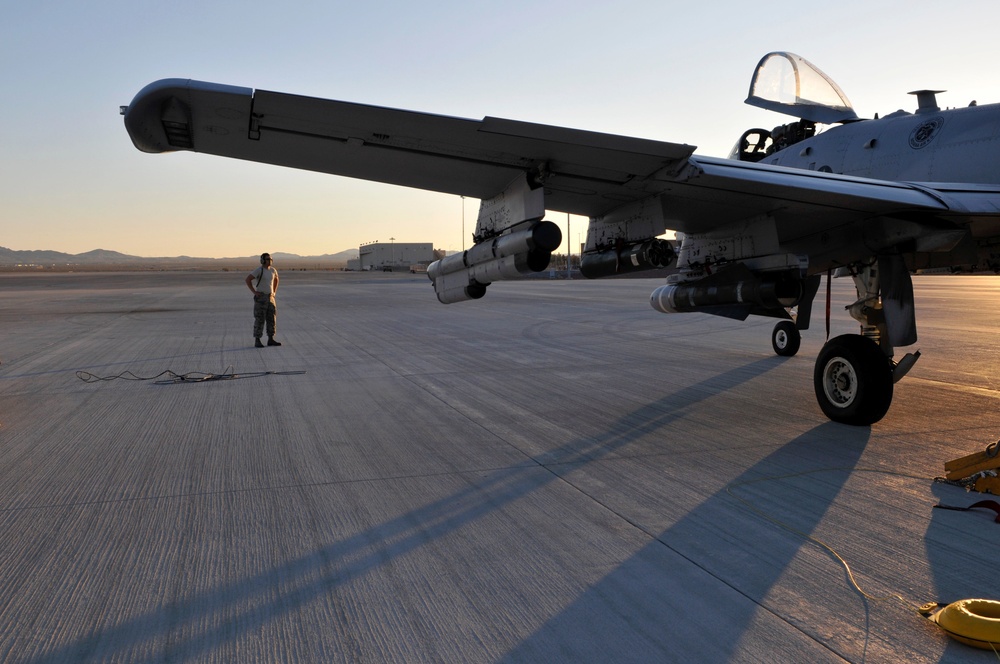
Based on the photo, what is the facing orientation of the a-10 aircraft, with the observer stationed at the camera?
facing away from the viewer and to the left of the viewer
